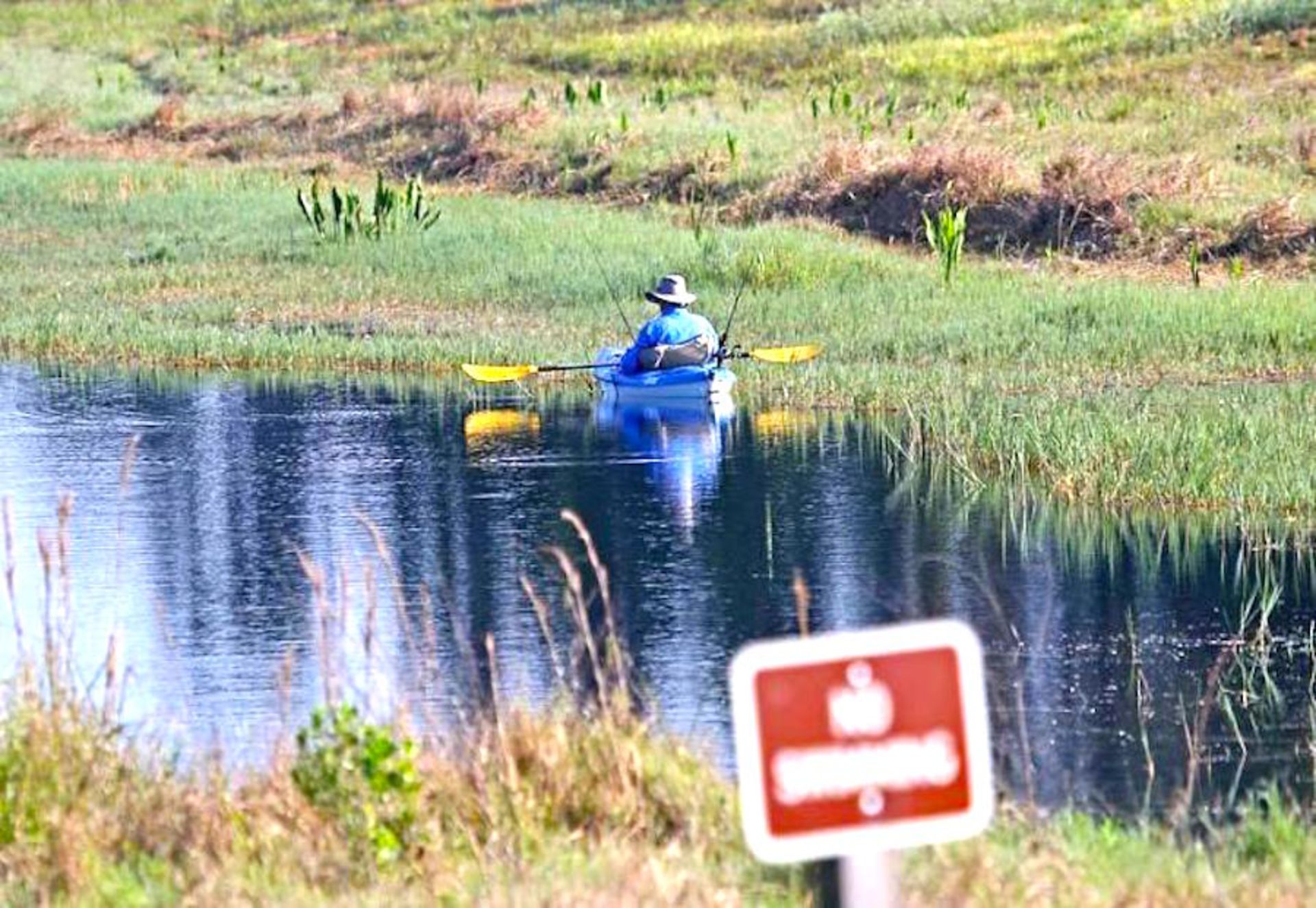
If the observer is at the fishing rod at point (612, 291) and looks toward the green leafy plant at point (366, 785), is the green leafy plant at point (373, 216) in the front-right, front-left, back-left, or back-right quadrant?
back-right

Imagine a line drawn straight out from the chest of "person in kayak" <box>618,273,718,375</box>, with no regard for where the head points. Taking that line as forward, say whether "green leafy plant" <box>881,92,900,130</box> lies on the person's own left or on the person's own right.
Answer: on the person's own right

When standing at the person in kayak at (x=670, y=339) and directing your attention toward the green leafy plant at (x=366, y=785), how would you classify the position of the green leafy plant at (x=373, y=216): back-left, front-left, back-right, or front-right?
back-right

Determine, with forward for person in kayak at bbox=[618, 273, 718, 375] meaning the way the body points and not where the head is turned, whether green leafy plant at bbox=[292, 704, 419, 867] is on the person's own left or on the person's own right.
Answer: on the person's own left

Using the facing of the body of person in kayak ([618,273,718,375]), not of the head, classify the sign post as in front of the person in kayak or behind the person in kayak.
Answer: behind

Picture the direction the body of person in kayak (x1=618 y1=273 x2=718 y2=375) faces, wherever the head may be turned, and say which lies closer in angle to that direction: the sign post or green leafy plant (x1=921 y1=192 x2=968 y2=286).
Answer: the green leafy plant

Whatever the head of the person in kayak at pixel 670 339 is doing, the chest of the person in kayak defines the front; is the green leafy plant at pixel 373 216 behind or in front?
in front

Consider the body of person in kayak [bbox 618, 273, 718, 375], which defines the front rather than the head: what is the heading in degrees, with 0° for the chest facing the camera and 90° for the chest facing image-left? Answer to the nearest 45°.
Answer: approximately 135°
